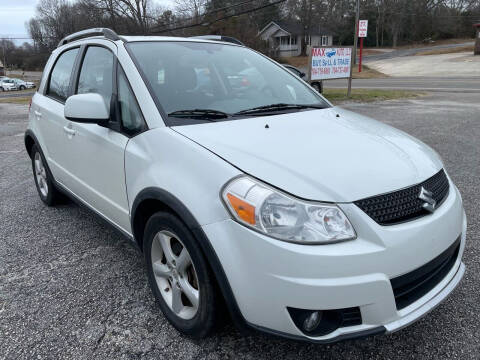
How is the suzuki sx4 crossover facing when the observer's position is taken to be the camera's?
facing the viewer and to the right of the viewer
